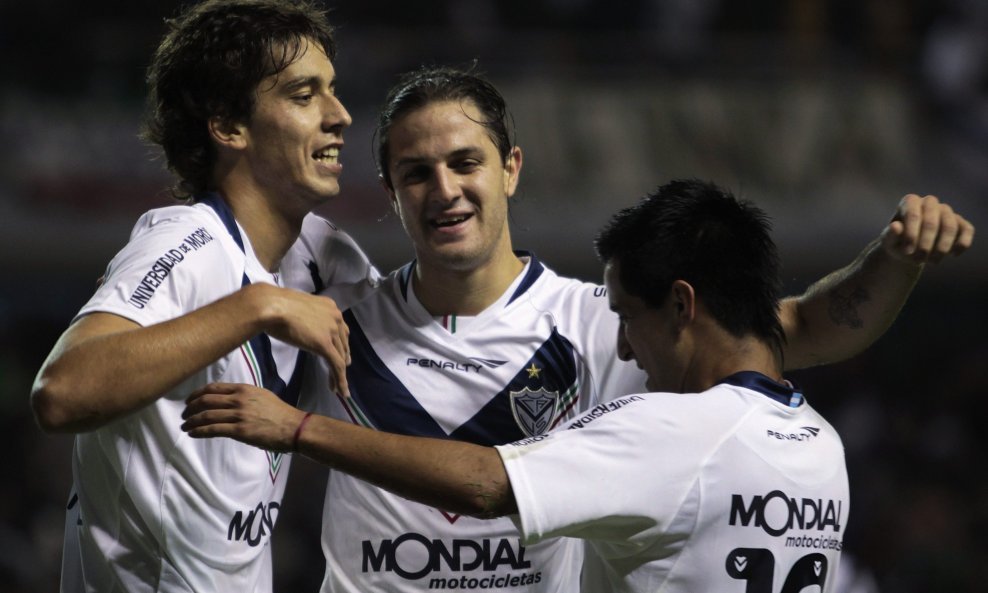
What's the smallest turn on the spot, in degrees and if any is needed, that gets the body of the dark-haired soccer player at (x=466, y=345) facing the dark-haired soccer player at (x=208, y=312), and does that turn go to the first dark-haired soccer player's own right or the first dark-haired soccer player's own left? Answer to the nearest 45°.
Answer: approximately 45° to the first dark-haired soccer player's own right

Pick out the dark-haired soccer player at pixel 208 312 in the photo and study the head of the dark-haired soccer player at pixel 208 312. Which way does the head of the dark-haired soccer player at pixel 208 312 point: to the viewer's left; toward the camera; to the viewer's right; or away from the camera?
to the viewer's right

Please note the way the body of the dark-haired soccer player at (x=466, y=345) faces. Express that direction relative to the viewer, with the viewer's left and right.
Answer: facing the viewer

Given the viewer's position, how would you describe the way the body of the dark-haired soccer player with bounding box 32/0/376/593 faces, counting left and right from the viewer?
facing the viewer and to the right of the viewer
